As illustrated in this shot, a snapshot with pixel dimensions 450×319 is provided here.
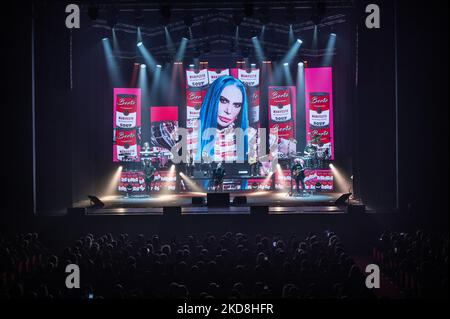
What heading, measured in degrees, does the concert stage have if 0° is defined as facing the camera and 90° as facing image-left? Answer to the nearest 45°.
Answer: approximately 0°

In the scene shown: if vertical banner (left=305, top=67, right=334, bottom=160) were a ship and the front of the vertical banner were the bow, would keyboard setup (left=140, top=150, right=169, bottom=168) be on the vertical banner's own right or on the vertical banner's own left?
on the vertical banner's own right

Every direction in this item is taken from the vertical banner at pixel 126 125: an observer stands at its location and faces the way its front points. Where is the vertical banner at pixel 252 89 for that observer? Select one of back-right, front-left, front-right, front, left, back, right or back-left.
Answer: left

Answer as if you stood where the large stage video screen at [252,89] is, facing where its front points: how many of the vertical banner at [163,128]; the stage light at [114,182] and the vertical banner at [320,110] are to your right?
2

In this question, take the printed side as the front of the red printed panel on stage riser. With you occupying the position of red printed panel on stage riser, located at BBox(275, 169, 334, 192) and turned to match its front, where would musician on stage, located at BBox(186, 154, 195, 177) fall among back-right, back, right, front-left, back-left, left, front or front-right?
right

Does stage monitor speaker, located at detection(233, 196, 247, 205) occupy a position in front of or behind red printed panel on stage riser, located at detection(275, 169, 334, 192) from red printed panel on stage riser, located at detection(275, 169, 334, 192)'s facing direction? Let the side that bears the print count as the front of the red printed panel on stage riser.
in front

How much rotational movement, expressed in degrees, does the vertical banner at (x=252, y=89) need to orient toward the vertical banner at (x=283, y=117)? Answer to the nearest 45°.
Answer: approximately 90° to its left

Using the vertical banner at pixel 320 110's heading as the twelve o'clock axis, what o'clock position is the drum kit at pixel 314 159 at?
The drum kit is roughly at 12 o'clock from the vertical banner.

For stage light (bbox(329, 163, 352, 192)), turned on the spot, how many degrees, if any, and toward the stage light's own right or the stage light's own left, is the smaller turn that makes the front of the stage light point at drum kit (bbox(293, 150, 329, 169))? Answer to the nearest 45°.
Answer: approximately 90° to the stage light's own right
